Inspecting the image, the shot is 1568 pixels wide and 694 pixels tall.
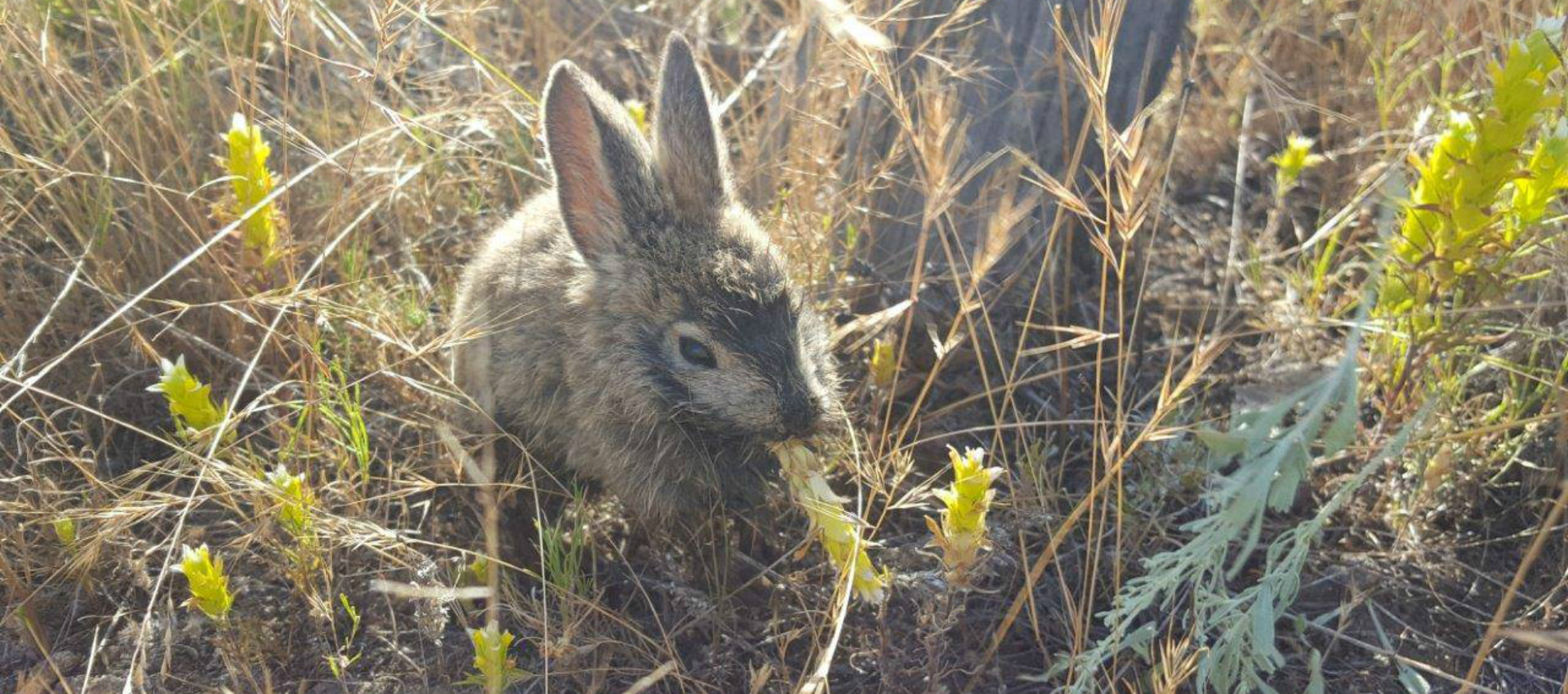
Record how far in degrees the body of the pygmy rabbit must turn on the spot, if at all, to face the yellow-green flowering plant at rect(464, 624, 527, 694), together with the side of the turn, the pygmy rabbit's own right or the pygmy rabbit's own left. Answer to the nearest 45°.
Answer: approximately 90° to the pygmy rabbit's own right

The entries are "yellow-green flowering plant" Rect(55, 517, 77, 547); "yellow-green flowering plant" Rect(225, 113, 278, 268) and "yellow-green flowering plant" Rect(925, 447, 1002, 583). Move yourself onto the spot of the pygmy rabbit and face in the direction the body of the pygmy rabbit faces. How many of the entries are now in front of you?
1

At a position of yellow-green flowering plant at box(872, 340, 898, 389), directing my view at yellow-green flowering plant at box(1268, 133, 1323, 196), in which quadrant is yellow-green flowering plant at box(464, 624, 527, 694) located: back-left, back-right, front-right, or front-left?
back-right

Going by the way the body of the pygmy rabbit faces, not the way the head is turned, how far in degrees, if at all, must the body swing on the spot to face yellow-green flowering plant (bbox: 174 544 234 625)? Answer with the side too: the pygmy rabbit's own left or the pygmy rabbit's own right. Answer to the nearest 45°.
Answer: approximately 90° to the pygmy rabbit's own right

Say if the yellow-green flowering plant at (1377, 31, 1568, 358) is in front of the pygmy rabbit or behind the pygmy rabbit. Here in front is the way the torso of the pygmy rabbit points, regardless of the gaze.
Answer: in front

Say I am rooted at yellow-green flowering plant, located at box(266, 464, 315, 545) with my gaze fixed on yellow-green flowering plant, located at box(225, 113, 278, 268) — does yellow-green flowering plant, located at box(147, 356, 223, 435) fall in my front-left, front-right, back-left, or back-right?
front-left

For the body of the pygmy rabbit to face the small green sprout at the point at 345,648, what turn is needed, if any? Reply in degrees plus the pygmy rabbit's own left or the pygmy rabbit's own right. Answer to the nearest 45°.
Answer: approximately 90° to the pygmy rabbit's own right

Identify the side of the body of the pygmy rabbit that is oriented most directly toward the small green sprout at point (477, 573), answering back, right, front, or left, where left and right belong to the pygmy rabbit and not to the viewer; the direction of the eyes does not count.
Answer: right

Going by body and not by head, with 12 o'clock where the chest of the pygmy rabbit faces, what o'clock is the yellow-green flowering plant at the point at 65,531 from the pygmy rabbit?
The yellow-green flowering plant is roughly at 4 o'clock from the pygmy rabbit.

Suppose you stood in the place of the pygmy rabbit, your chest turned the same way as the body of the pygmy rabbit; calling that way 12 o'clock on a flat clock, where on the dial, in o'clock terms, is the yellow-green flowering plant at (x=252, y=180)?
The yellow-green flowering plant is roughly at 5 o'clock from the pygmy rabbit.

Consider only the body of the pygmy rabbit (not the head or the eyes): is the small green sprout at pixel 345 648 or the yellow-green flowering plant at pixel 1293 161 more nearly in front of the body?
the yellow-green flowering plant

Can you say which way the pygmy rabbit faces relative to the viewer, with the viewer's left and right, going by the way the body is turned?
facing the viewer and to the right of the viewer

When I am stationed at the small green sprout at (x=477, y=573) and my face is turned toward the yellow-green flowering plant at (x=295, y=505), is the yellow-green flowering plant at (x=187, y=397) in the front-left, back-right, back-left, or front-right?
front-right

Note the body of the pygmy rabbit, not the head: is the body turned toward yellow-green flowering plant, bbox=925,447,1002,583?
yes

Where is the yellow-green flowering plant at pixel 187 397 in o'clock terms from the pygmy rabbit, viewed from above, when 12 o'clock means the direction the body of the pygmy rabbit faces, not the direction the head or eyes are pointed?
The yellow-green flowering plant is roughly at 4 o'clock from the pygmy rabbit.
